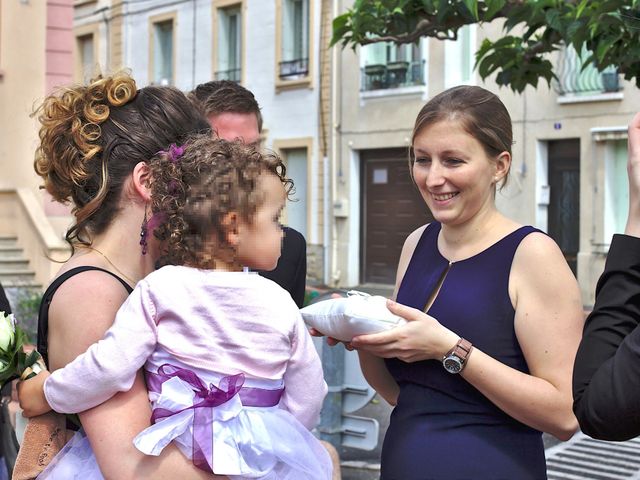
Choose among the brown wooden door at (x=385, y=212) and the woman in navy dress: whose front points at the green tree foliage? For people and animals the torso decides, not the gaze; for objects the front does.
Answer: the brown wooden door

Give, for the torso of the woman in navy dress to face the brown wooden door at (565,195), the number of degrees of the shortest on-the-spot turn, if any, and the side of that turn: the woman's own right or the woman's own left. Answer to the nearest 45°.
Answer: approximately 135° to the woman's own right

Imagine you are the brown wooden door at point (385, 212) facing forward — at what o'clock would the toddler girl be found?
The toddler girl is roughly at 12 o'clock from the brown wooden door.

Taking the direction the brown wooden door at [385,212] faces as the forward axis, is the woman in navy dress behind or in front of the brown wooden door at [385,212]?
in front

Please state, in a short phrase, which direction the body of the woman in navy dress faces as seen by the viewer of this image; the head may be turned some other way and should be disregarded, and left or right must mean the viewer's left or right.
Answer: facing the viewer and to the left of the viewer

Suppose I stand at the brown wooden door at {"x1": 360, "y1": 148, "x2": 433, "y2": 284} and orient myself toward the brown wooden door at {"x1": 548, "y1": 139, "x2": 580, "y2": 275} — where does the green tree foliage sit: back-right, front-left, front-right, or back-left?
front-right

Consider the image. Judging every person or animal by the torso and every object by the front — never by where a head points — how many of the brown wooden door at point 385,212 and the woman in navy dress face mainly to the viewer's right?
0

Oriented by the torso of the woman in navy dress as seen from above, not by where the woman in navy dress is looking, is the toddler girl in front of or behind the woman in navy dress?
in front

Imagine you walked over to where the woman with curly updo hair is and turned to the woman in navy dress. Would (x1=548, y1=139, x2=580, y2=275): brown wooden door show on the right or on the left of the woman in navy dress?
left

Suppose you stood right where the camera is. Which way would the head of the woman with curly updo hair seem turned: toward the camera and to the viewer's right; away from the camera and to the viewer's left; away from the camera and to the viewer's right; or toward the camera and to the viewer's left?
away from the camera and to the viewer's right

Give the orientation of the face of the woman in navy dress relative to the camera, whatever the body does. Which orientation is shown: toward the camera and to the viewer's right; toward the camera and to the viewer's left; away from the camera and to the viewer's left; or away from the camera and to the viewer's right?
toward the camera and to the viewer's left

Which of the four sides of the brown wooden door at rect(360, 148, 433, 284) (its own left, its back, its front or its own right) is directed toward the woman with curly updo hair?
front

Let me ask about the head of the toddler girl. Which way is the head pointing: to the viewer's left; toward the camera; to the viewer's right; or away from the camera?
to the viewer's right

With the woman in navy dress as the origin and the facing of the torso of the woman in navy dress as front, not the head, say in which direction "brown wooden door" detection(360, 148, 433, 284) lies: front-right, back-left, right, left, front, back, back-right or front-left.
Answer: back-right

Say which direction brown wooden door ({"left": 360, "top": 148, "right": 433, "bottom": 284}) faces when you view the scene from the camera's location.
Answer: facing the viewer

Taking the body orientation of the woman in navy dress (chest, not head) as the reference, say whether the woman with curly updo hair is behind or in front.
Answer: in front

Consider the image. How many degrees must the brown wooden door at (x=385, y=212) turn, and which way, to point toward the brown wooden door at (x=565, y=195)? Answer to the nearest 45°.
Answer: approximately 45° to its left
